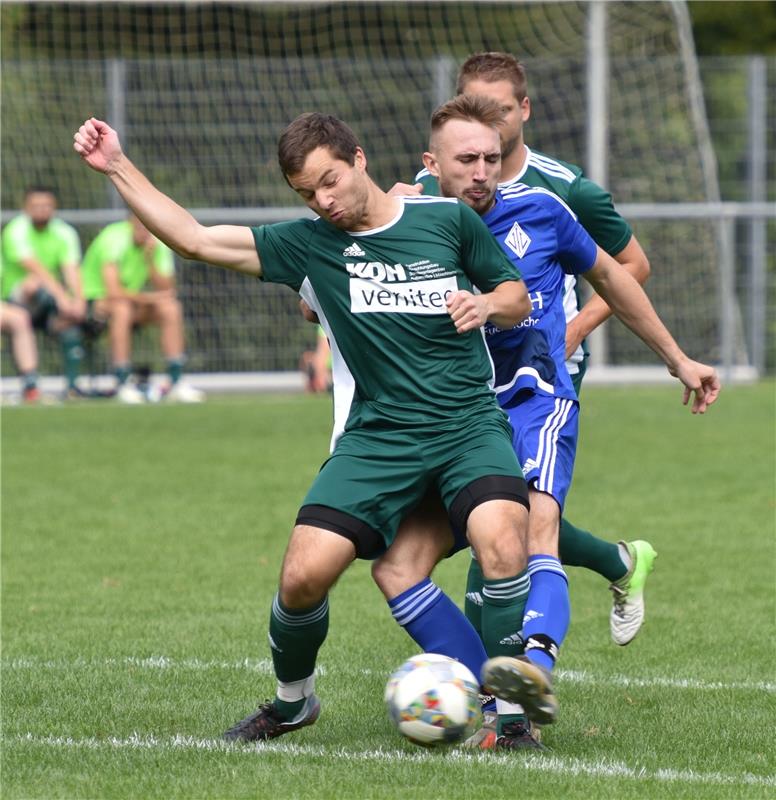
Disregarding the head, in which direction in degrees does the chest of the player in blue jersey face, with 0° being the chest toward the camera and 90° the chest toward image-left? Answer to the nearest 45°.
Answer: approximately 45°

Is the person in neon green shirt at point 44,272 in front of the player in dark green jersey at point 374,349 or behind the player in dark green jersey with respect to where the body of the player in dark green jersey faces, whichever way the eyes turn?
behind

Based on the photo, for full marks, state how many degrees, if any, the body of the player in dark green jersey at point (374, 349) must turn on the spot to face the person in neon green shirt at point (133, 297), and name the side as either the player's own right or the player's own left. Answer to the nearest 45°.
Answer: approximately 180°

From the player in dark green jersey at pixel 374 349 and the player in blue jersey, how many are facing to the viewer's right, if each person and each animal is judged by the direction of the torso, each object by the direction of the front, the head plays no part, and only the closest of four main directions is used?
0

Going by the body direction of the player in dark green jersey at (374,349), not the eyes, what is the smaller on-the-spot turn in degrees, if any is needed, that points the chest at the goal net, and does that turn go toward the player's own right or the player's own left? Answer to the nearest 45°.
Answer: approximately 180°

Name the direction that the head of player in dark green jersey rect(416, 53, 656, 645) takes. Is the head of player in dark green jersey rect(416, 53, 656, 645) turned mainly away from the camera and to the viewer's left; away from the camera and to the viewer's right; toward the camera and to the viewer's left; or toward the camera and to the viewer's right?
toward the camera and to the viewer's left
